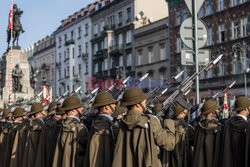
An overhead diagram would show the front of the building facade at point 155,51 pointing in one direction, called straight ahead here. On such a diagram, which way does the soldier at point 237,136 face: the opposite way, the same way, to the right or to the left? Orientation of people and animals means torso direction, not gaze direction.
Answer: the opposite way

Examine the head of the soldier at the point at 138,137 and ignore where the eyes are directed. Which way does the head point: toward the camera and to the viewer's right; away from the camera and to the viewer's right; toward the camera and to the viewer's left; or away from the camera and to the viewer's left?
away from the camera and to the viewer's right

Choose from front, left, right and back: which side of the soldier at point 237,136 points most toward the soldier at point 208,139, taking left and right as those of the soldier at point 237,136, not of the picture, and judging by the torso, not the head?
left

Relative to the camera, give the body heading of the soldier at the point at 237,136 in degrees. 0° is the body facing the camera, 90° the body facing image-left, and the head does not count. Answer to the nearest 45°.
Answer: approximately 225°

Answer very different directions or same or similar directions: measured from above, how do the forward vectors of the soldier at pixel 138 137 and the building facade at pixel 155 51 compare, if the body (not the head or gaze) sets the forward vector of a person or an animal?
very different directions

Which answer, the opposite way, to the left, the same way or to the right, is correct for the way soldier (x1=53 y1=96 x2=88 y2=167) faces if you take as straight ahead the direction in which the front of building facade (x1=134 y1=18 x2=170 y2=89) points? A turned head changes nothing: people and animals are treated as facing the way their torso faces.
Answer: the opposite way

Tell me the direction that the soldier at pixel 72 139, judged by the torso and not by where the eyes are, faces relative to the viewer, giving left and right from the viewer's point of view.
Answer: facing away from the viewer and to the right of the viewer

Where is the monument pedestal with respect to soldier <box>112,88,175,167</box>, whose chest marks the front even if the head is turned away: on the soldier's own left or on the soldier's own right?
on the soldier's own left

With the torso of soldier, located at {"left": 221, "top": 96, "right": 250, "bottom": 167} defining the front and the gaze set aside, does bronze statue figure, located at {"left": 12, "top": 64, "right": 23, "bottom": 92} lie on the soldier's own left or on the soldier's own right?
on the soldier's own left
